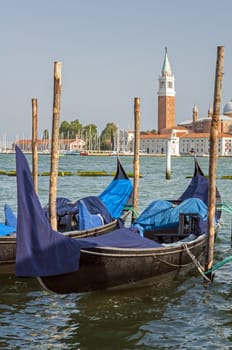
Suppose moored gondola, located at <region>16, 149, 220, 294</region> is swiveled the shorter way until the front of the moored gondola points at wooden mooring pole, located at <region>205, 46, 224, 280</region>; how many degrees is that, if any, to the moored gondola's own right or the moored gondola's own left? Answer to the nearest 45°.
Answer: approximately 180°

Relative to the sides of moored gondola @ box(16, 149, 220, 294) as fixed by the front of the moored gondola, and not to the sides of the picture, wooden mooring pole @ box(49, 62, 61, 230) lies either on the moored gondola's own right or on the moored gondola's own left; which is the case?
on the moored gondola's own right

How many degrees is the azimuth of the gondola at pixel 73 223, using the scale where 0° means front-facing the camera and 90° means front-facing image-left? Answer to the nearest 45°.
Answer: approximately 45°

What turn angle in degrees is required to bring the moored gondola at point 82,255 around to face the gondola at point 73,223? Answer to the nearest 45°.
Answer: approximately 135° to its right

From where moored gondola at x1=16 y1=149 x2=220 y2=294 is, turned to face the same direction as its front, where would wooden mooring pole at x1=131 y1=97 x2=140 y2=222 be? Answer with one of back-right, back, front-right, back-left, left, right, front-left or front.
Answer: back-right

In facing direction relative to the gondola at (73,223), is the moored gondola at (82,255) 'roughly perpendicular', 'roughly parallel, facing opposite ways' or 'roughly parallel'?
roughly parallel

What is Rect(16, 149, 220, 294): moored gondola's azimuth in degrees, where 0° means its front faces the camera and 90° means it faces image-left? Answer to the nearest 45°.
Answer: approximately 45°

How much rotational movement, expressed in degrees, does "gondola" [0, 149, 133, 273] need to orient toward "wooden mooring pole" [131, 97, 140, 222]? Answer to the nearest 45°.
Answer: approximately 135° to its right

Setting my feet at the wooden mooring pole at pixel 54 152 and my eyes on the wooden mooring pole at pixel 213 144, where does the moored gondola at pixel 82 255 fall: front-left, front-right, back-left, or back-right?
front-right
